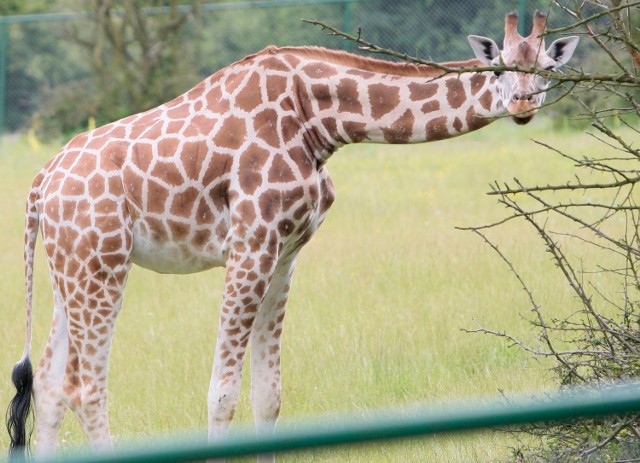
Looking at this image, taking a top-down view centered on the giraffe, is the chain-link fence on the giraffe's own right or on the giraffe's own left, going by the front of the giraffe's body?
on the giraffe's own left

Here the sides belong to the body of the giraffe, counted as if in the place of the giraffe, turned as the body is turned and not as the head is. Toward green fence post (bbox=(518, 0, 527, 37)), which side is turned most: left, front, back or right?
left

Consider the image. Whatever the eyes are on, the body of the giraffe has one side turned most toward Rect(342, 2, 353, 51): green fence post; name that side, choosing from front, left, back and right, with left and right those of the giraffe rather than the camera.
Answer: left

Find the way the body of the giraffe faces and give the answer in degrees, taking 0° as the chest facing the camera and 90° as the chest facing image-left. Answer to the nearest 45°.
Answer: approximately 270°
